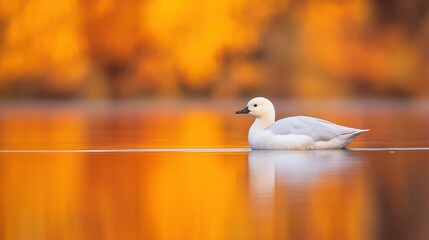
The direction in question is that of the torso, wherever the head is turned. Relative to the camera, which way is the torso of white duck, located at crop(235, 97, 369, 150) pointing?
to the viewer's left
